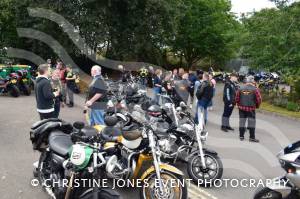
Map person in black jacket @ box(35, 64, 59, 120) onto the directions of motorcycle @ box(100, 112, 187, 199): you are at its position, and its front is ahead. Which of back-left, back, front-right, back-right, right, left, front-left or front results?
back

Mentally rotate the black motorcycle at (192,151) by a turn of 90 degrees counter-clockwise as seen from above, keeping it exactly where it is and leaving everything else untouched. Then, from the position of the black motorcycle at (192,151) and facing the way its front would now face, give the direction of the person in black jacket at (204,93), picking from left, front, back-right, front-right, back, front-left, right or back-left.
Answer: front-left

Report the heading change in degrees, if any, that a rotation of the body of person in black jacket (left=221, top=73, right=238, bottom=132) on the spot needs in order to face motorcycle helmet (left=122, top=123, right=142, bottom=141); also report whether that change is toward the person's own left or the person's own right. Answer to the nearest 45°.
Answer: approximately 90° to the person's own right

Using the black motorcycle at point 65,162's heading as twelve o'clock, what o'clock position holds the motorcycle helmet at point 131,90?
The motorcycle helmet is roughly at 8 o'clock from the black motorcycle.
